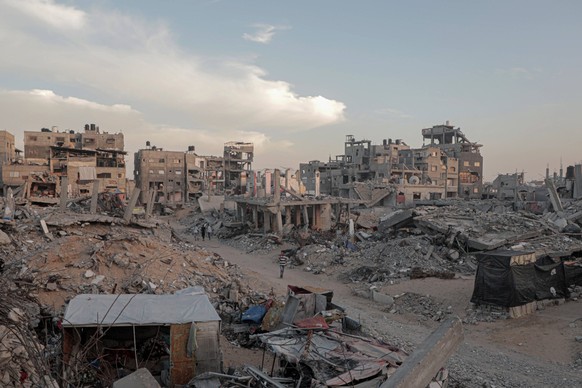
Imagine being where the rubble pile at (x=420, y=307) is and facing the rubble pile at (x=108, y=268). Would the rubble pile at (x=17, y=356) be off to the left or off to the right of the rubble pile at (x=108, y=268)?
left

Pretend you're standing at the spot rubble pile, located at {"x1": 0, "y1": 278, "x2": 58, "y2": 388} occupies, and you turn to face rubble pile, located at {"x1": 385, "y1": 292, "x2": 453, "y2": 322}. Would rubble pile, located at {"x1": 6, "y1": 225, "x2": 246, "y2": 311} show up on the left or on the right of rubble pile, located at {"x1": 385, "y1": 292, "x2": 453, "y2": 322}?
left

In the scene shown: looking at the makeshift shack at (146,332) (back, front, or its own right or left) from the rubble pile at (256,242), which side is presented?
back

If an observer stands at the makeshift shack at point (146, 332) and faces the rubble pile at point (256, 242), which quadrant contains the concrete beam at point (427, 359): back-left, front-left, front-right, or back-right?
back-right

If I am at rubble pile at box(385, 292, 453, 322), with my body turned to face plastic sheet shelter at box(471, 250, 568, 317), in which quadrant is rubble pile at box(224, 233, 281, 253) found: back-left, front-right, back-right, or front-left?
back-left

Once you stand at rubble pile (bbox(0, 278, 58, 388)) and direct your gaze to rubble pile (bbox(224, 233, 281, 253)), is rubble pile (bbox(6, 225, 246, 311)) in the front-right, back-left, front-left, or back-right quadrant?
front-left

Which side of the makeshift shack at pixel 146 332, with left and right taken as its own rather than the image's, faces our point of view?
front

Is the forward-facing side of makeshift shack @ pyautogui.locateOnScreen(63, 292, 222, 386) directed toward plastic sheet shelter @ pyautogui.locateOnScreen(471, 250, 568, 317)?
no

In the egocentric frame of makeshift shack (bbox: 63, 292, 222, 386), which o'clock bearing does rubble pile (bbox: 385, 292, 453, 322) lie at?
The rubble pile is roughly at 8 o'clock from the makeshift shack.

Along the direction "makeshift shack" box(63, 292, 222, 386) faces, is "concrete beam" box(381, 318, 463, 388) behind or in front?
in front

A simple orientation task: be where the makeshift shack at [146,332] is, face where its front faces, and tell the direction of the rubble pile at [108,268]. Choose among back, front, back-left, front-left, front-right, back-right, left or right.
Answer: back

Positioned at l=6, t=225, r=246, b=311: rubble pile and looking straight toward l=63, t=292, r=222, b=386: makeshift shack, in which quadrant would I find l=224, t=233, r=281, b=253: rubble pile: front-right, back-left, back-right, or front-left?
back-left

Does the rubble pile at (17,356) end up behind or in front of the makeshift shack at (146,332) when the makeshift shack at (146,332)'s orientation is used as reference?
in front

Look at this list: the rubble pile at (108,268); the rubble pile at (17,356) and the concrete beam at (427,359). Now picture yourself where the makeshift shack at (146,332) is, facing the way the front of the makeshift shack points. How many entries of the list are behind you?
1
